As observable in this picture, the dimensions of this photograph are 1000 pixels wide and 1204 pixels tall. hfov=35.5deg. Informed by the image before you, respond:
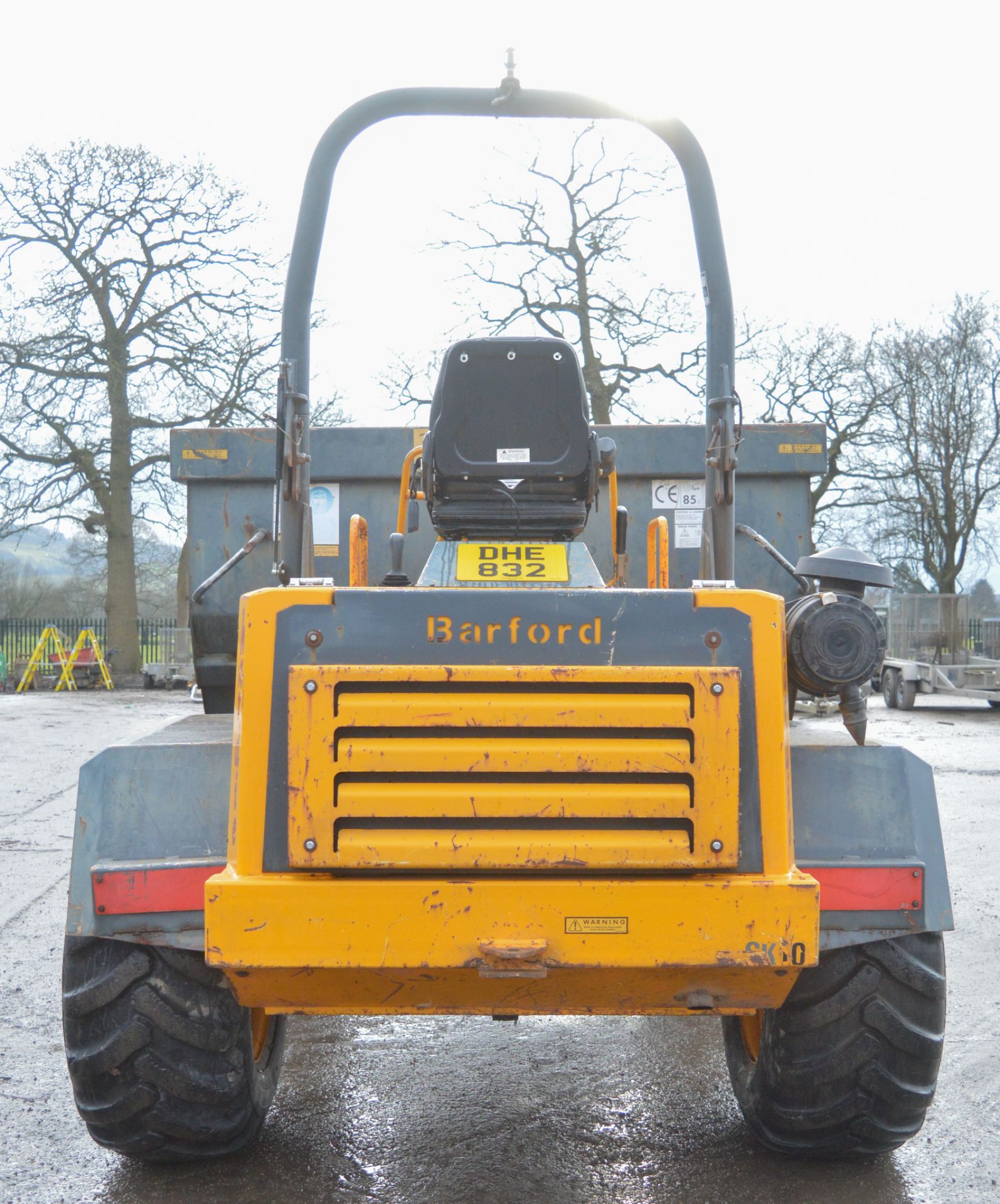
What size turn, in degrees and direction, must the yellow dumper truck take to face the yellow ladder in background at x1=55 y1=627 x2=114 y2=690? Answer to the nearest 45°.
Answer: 0° — it already faces it

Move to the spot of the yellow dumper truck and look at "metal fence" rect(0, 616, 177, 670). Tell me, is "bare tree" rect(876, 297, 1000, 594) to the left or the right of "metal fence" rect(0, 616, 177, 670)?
right

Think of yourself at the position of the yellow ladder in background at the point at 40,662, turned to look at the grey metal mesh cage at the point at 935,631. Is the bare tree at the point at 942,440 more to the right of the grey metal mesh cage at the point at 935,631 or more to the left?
left

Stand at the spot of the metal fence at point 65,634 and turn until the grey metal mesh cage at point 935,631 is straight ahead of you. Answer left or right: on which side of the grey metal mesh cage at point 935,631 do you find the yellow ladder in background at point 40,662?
right

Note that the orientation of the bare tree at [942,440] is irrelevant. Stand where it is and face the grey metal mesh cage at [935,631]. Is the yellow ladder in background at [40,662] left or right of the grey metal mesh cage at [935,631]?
right

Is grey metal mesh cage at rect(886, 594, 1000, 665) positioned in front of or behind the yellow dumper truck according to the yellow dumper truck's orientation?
in front

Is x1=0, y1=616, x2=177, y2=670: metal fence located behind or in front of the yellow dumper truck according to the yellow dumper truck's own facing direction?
in front

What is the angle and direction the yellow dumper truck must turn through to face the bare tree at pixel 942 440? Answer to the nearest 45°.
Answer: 0° — it already faces it

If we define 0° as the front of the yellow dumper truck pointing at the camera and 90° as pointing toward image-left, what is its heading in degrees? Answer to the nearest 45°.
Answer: approximately 180°
